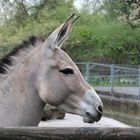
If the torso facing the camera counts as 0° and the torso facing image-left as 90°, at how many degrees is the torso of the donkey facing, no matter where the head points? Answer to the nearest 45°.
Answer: approximately 270°
